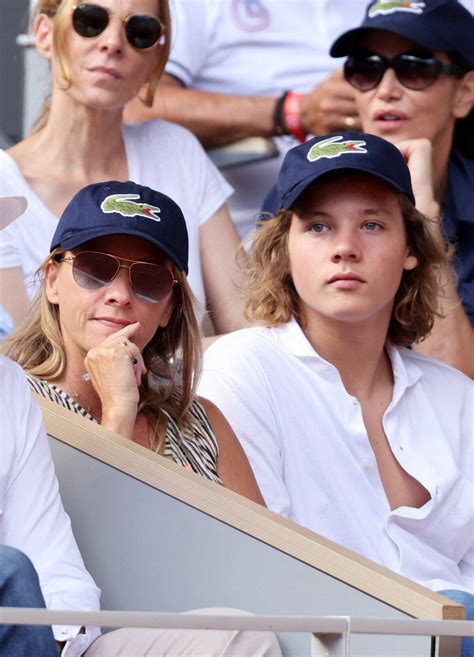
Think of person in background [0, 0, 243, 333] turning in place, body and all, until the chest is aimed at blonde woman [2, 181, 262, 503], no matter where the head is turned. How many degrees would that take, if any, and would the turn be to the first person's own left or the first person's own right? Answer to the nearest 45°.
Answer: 0° — they already face them

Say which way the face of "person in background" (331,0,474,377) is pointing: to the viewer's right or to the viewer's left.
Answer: to the viewer's left

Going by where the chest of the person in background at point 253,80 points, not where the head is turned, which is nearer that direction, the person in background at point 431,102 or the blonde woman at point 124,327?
the blonde woman

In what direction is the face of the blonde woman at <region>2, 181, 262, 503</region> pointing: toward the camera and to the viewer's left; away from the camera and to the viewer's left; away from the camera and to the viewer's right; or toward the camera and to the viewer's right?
toward the camera and to the viewer's right

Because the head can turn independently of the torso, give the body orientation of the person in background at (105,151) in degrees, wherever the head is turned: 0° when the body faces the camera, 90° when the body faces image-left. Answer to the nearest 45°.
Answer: approximately 0°

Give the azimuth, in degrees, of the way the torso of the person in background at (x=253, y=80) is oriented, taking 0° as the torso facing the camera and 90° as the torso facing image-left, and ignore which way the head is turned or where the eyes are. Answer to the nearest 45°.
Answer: approximately 0°

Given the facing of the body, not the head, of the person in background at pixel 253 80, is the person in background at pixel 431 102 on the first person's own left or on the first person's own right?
on the first person's own left

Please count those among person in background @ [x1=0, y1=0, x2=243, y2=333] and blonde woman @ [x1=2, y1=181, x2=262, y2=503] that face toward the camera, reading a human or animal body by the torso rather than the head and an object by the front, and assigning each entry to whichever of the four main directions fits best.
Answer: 2

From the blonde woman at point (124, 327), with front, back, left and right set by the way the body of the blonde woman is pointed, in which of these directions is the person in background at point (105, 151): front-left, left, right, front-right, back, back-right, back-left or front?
back
